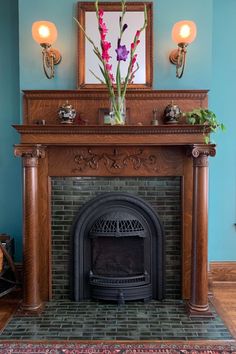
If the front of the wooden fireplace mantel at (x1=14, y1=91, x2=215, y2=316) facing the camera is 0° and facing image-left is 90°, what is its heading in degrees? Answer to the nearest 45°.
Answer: approximately 0°
